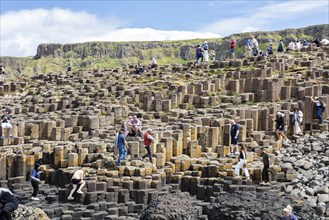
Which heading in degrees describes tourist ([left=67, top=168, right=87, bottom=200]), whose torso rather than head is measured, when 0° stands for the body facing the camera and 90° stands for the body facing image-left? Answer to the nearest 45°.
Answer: approximately 270°

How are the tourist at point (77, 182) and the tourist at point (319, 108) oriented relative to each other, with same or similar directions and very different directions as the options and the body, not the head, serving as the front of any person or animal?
very different directions

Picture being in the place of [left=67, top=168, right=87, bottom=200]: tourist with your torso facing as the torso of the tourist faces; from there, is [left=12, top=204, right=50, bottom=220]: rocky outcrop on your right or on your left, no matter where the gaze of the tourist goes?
on your right

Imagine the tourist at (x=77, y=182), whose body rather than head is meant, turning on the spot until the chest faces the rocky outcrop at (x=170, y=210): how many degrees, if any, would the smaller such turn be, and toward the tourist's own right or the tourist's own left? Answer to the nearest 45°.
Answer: approximately 45° to the tourist's own right
